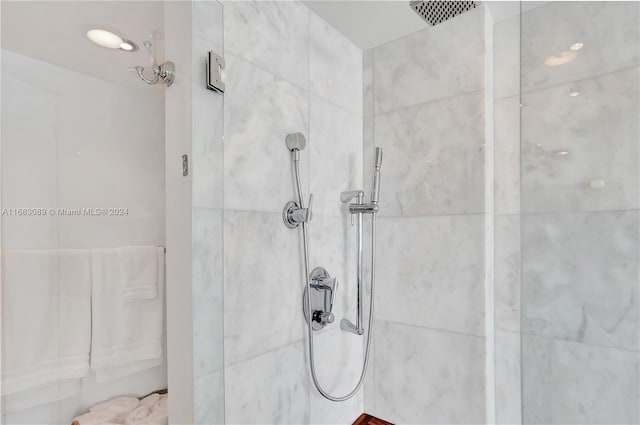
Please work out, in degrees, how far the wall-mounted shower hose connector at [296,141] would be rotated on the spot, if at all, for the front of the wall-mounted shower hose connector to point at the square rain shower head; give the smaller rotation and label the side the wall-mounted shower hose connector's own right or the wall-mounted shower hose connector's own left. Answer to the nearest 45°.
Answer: approximately 45° to the wall-mounted shower hose connector's own left

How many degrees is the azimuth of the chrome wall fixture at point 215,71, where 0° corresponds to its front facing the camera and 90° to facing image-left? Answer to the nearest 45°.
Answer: approximately 315°

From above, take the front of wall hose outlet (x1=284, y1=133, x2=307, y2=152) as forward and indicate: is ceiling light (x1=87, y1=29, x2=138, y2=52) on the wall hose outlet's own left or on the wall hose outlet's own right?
on the wall hose outlet's own right

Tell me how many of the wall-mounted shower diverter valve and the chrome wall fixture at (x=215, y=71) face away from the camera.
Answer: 0

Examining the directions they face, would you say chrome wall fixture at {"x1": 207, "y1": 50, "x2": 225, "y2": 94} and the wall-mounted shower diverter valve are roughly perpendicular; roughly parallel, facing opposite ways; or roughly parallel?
roughly parallel

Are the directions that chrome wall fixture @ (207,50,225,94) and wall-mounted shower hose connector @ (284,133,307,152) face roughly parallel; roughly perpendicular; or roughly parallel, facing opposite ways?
roughly parallel

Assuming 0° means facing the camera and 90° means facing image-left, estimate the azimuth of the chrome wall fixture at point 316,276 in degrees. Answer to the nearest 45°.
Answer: approximately 315°

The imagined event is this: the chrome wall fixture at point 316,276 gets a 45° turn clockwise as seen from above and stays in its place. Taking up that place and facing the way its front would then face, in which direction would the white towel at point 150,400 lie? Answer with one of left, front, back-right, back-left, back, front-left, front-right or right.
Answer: front-right

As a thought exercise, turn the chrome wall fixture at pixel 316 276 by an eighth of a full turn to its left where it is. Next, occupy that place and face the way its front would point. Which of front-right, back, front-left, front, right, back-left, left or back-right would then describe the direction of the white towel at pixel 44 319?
back-right

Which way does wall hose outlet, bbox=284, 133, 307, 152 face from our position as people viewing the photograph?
facing the viewer and to the right of the viewer

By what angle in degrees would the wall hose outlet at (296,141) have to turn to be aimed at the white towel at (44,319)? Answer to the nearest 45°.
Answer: approximately 90° to its right

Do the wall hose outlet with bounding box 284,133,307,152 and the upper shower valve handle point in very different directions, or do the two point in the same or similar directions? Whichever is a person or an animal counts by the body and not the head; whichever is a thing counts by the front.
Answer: same or similar directions

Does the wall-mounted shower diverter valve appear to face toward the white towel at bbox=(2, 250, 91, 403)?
no
